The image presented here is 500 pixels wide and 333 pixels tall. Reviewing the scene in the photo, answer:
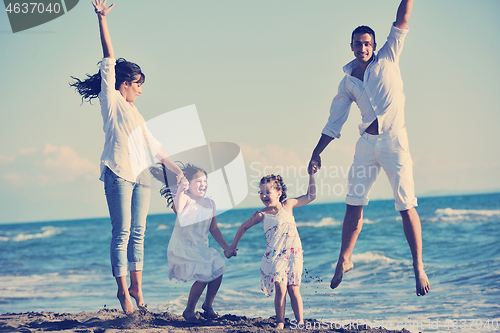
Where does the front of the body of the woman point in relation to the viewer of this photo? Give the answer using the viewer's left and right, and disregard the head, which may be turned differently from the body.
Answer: facing the viewer and to the right of the viewer

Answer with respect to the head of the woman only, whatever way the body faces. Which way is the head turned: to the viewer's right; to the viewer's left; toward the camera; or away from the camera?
to the viewer's right

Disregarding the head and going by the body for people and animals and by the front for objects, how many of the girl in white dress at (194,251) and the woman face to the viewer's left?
0

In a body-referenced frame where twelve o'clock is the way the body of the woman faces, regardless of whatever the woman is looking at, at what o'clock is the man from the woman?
The man is roughly at 11 o'clock from the woman.

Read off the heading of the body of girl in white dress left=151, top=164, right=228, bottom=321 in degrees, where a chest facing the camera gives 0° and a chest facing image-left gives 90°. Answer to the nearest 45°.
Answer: approximately 315°

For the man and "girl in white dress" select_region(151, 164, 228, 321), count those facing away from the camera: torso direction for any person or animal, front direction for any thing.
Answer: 0

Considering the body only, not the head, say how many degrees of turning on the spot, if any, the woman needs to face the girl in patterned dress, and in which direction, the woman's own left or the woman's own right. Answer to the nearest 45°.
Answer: approximately 45° to the woman's own left

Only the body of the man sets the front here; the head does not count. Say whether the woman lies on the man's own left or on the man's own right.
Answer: on the man's own right

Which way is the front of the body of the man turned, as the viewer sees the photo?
toward the camera

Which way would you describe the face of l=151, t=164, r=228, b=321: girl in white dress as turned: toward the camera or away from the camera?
toward the camera

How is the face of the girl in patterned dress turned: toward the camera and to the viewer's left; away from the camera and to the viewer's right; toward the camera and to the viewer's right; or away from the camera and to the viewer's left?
toward the camera and to the viewer's left

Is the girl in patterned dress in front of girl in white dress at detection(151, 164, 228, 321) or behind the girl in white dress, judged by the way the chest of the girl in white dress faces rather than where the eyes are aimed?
in front

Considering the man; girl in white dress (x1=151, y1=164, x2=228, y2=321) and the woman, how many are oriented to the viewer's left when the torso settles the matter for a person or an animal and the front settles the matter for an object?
0
